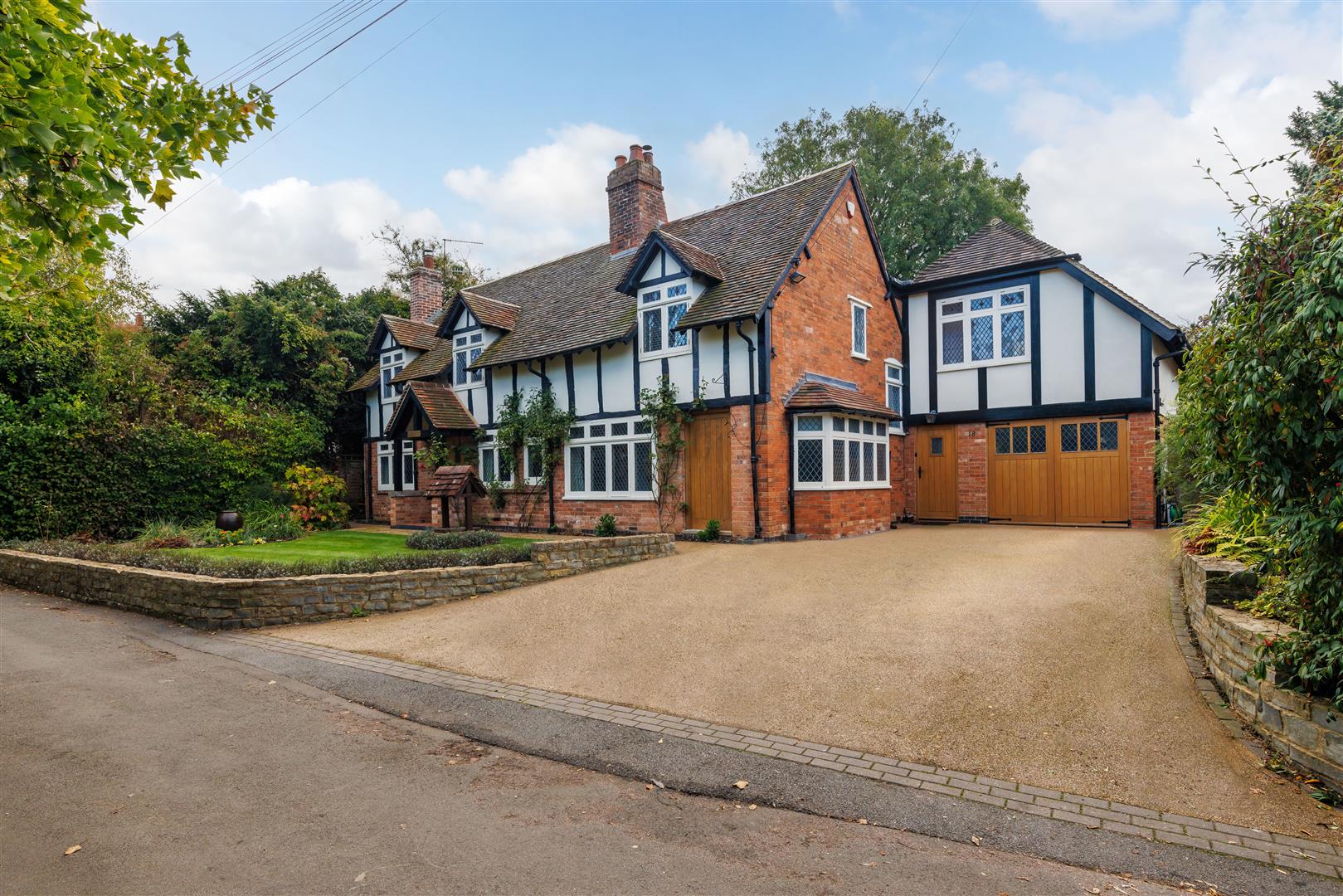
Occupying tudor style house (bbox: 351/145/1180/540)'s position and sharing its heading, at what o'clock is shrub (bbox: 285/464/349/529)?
The shrub is roughly at 2 o'clock from the tudor style house.

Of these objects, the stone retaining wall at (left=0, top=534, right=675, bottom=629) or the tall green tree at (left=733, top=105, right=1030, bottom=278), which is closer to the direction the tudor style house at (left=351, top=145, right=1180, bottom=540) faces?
the stone retaining wall

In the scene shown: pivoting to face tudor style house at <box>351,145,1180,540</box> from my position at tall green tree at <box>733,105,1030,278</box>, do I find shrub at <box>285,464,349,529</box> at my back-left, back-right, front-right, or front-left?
front-right

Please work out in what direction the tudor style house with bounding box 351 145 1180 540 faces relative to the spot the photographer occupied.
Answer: facing the viewer and to the left of the viewer

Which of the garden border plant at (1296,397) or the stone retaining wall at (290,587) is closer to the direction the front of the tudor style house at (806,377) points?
the stone retaining wall

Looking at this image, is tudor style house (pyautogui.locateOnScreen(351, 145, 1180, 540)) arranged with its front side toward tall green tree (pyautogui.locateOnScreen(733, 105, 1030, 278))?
no

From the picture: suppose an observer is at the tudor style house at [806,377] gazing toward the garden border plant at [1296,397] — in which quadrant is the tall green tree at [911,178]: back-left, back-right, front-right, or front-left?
back-left

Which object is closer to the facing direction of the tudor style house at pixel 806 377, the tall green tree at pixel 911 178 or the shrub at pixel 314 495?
the shrub

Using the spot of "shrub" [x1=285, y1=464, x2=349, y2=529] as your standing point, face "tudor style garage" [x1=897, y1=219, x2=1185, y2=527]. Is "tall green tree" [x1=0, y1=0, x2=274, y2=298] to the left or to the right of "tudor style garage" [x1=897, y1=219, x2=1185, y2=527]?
right

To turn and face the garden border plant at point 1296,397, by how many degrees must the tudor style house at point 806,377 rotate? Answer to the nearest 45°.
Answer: approximately 45° to its left

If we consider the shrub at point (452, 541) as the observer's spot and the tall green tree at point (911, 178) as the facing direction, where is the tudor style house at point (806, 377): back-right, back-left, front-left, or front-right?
front-right

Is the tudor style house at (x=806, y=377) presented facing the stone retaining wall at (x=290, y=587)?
yes

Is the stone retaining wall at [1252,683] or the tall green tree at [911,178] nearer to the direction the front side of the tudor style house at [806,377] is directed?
the stone retaining wall

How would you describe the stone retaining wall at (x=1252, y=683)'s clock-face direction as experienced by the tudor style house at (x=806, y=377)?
The stone retaining wall is roughly at 10 o'clock from the tudor style house.
